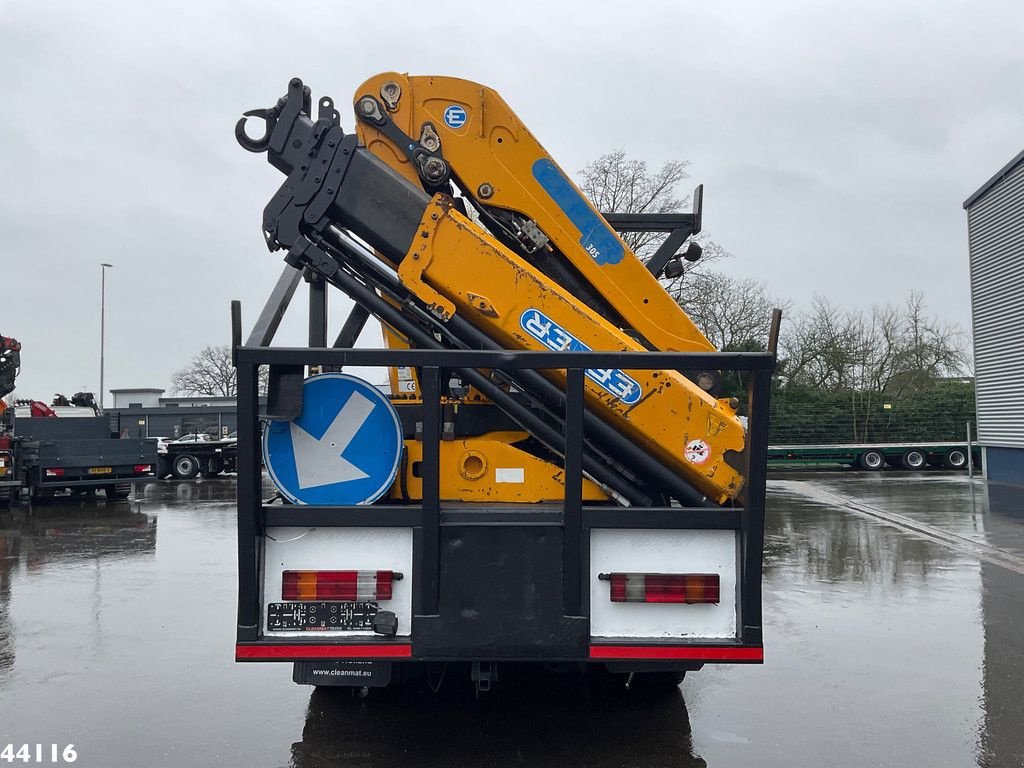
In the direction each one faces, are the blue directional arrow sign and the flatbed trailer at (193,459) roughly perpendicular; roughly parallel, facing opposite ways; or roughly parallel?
roughly perpendicular

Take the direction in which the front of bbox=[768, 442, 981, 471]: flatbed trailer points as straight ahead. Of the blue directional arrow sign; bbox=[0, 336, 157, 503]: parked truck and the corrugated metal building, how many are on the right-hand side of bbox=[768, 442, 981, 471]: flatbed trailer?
0

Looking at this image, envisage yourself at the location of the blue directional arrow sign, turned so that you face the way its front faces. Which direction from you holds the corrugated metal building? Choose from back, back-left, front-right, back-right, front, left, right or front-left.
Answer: back-left

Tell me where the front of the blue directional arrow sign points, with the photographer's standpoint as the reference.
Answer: facing the viewer

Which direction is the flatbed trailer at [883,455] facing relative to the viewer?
to the viewer's left

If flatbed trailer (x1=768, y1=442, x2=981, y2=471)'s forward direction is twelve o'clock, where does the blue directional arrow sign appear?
The blue directional arrow sign is roughly at 9 o'clock from the flatbed trailer.

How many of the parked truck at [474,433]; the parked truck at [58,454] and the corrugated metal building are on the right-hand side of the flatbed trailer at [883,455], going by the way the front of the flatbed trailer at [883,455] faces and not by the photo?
0

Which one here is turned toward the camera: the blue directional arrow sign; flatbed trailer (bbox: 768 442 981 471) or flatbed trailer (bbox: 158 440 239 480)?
the blue directional arrow sign

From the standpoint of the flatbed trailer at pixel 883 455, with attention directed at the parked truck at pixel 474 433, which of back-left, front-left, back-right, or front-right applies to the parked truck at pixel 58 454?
front-right

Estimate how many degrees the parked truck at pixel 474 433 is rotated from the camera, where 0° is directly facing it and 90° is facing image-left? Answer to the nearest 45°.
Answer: approximately 180°

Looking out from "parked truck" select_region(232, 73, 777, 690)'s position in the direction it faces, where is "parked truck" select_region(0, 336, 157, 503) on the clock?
"parked truck" select_region(0, 336, 157, 503) is roughly at 11 o'clock from "parked truck" select_region(232, 73, 777, 690).

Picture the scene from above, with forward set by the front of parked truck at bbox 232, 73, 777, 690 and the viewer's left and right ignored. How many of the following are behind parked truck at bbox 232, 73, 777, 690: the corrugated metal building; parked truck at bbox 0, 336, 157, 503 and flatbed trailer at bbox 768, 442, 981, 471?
0

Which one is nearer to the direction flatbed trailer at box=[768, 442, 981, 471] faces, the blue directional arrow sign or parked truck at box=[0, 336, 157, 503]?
the parked truck

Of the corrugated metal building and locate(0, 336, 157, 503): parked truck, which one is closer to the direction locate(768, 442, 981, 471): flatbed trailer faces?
the parked truck
